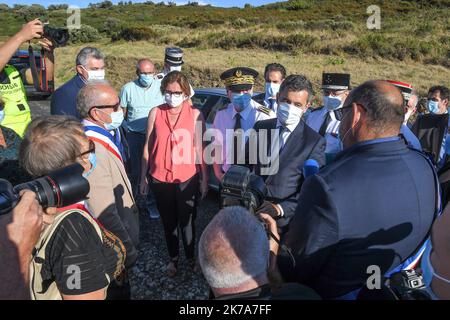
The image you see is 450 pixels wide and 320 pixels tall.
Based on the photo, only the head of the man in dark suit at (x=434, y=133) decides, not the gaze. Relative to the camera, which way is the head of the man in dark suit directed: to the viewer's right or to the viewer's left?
to the viewer's left

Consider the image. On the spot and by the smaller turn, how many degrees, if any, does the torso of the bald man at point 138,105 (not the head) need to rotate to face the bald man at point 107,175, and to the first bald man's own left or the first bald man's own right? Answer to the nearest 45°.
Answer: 0° — they already face them

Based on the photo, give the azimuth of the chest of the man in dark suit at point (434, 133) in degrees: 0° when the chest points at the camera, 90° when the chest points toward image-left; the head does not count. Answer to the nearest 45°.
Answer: approximately 45°

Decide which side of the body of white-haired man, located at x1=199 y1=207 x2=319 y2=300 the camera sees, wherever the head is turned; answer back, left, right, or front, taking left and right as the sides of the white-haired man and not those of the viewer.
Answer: back

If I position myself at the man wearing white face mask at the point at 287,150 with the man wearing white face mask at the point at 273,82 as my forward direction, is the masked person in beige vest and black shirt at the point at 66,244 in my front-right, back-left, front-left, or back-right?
back-left

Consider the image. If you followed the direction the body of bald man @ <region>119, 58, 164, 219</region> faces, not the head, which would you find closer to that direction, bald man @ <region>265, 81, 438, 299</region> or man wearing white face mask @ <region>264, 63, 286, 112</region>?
the bald man

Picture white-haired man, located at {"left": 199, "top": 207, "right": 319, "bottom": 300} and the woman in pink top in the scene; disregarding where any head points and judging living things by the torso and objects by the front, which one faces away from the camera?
the white-haired man
